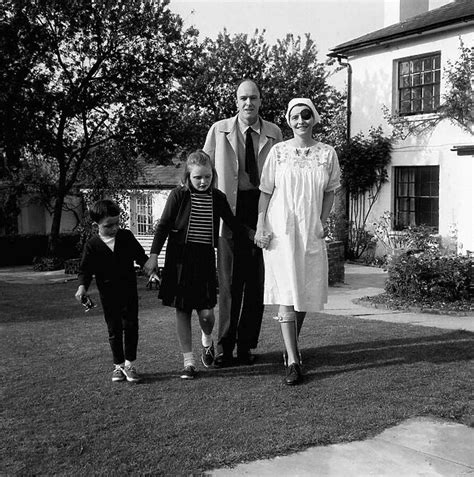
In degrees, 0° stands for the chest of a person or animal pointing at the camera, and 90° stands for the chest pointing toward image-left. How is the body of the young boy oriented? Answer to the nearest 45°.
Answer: approximately 0°

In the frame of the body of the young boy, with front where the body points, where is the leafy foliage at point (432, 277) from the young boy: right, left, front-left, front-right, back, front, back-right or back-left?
back-left

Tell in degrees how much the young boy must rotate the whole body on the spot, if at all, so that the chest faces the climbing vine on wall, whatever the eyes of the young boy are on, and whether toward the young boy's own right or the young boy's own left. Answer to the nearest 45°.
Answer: approximately 135° to the young boy's own left

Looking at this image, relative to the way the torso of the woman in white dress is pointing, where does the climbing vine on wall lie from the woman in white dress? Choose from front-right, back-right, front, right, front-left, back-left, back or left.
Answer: back

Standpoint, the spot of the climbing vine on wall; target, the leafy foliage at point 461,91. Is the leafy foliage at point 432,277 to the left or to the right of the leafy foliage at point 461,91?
right

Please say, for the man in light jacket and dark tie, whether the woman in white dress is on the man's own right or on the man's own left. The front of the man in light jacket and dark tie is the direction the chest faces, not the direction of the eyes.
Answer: on the man's own left

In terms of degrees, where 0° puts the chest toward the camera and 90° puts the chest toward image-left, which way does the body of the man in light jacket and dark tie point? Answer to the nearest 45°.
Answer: approximately 0°

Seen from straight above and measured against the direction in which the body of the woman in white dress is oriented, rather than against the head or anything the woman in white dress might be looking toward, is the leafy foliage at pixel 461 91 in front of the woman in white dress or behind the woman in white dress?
behind

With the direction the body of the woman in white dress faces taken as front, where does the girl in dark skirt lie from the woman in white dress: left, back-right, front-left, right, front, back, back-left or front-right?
right
